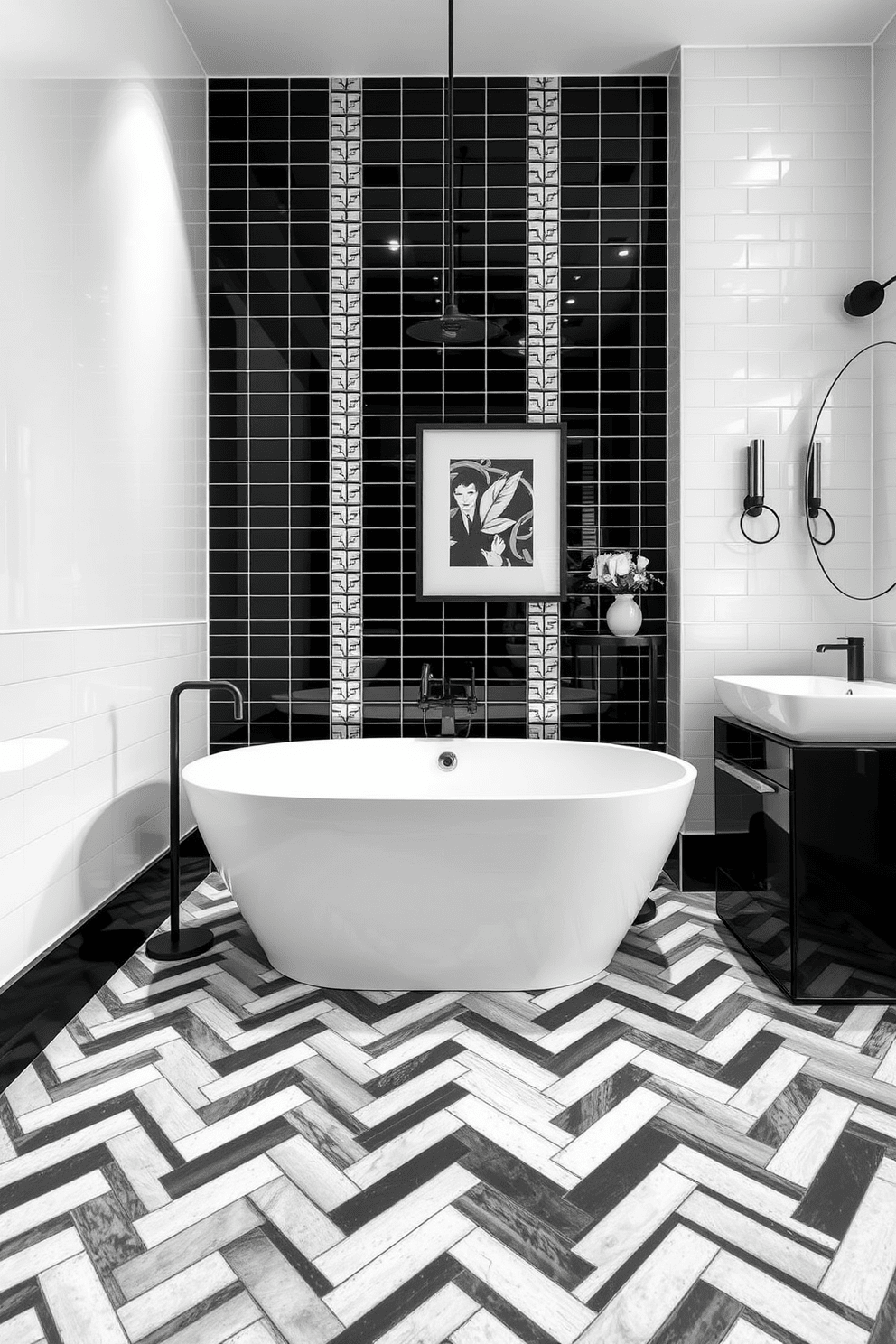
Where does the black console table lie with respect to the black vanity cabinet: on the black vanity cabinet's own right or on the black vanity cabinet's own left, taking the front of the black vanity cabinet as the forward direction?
on the black vanity cabinet's own right

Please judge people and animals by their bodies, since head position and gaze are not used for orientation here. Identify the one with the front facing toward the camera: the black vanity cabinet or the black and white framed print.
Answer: the black and white framed print

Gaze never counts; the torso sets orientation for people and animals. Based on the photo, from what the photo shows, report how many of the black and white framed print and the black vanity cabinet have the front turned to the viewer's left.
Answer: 1

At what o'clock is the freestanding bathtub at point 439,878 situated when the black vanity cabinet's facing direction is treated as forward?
The freestanding bathtub is roughly at 11 o'clock from the black vanity cabinet.

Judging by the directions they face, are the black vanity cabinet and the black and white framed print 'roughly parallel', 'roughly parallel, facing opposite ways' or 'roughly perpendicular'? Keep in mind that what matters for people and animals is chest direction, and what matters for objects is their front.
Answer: roughly perpendicular

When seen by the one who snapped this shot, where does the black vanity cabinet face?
facing to the left of the viewer

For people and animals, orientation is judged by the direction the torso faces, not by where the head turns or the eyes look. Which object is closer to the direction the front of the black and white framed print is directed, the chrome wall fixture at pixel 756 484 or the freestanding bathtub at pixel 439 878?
the freestanding bathtub

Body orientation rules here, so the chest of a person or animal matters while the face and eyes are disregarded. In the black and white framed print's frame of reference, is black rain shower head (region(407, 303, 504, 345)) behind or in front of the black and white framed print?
in front

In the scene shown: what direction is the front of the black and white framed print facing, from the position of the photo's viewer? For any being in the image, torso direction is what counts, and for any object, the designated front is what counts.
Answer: facing the viewer
